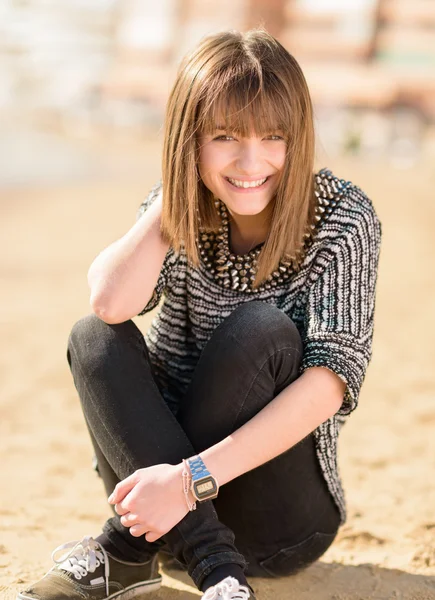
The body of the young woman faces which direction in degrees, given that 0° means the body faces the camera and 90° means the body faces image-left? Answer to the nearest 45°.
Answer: approximately 45°
